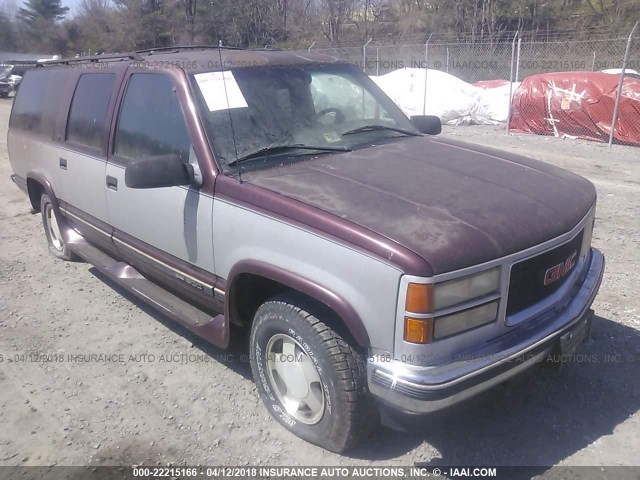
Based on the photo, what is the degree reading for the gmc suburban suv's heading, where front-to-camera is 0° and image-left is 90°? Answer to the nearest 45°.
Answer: approximately 315°
